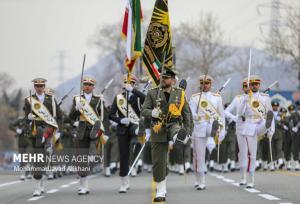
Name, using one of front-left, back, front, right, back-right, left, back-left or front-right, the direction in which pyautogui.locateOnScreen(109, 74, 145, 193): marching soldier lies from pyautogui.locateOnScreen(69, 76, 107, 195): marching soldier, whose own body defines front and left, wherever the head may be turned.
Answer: left

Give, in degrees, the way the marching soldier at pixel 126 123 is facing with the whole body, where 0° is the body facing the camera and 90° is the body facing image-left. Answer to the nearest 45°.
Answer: approximately 0°

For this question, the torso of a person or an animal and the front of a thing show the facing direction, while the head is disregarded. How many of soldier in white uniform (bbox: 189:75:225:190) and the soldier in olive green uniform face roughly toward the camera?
2

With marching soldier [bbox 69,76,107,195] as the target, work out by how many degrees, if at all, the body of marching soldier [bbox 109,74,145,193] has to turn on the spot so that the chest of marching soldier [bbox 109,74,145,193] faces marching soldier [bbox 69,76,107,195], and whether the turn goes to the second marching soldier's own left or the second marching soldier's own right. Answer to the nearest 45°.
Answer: approximately 90° to the second marching soldier's own right

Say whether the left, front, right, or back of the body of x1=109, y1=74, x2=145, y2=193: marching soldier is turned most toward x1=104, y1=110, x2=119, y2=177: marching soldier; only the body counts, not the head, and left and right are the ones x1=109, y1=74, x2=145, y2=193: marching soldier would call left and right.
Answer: back

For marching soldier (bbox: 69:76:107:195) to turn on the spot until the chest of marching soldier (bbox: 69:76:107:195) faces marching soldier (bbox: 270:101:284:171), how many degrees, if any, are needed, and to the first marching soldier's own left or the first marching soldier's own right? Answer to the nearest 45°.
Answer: approximately 135° to the first marching soldier's own left

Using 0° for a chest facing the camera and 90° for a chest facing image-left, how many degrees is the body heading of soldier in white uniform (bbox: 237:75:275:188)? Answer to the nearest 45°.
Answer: approximately 0°
